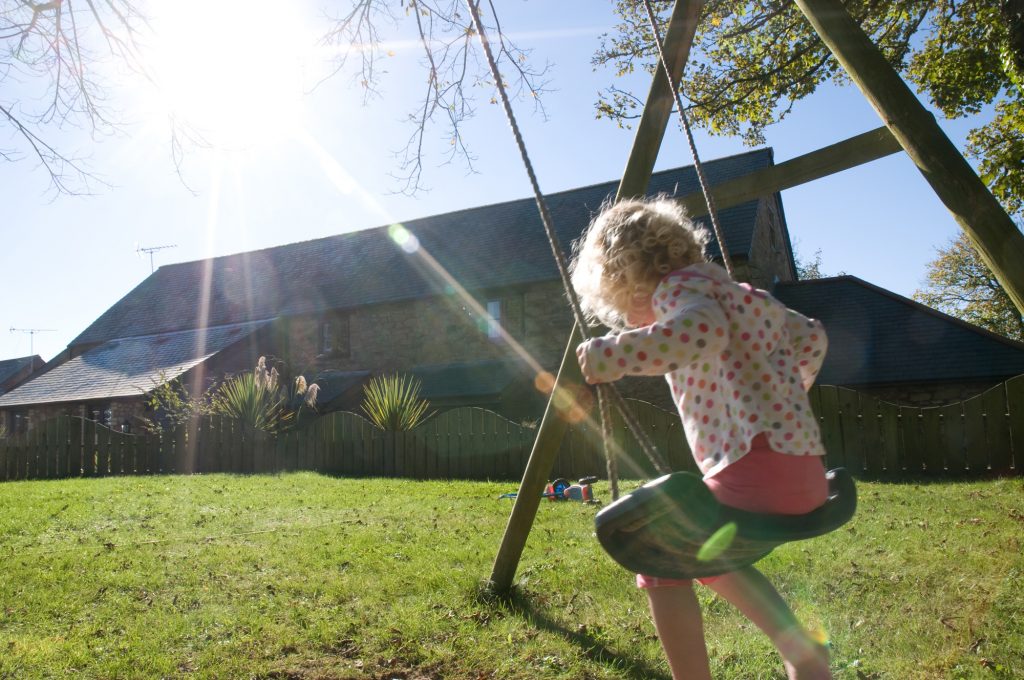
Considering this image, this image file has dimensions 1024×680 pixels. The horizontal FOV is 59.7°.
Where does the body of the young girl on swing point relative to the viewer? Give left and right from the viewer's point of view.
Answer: facing away from the viewer and to the left of the viewer

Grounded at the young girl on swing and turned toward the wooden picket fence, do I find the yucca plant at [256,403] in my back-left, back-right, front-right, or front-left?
front-left

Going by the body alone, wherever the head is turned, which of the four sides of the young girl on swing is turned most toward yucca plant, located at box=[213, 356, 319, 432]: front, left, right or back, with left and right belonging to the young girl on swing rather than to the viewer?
front

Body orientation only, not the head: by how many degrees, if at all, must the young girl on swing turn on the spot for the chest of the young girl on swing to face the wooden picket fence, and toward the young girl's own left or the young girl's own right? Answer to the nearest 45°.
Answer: approximately 45° to the young girl's own right
